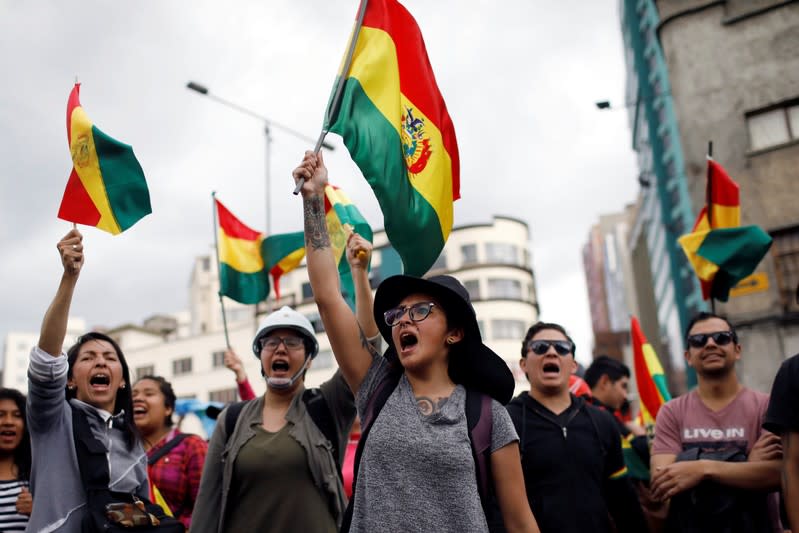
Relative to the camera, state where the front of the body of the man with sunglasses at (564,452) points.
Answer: toward the camera

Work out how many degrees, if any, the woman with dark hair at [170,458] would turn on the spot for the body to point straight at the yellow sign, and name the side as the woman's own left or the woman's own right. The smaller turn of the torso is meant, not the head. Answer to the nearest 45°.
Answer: approximately 180°

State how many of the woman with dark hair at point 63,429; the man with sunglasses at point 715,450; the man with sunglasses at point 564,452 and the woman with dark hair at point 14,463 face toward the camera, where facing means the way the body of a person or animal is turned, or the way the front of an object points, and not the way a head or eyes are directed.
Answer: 4

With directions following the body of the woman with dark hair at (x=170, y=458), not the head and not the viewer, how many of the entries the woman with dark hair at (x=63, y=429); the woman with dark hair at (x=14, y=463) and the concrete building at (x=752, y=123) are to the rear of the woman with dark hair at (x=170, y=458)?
1

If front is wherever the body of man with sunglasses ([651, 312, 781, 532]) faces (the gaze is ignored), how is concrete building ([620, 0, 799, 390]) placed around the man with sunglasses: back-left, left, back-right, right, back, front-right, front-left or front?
back

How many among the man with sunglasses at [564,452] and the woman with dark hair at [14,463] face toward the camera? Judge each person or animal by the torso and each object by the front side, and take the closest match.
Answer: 2

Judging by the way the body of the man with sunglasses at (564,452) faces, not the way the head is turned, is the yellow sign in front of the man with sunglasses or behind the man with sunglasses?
behind

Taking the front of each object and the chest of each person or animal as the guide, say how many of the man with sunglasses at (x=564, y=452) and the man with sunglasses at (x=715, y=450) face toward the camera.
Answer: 2

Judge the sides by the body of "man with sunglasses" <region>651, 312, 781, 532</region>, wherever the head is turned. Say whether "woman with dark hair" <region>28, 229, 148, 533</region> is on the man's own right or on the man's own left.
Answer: on the man's own right

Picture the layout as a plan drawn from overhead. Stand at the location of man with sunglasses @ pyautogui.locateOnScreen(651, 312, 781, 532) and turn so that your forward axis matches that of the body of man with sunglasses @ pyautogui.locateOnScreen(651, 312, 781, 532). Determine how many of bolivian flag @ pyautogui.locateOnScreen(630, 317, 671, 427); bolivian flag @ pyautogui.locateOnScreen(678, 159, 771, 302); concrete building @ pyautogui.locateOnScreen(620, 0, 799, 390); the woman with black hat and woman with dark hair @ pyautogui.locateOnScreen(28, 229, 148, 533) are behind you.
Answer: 3

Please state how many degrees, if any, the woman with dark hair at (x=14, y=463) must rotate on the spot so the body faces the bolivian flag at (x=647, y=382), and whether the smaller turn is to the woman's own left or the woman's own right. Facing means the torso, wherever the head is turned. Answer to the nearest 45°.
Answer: approximately 90° to the woman's own left

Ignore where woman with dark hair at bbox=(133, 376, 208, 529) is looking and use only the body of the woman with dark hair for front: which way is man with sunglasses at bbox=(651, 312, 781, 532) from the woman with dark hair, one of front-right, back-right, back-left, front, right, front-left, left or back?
left

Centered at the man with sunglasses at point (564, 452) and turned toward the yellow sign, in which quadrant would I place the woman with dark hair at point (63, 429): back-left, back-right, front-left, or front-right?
back-left

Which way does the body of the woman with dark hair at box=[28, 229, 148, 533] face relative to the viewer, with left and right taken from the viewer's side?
facing the viewer

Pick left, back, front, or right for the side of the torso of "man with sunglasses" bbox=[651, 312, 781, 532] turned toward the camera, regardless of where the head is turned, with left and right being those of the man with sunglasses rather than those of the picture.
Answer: front

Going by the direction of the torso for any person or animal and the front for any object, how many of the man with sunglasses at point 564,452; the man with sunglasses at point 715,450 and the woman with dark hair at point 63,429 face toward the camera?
3

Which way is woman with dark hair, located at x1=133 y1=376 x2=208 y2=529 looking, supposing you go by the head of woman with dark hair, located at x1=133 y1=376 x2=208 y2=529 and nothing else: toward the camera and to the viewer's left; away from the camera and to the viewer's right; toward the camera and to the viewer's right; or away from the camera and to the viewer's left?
toward the camera and to the viewer's left

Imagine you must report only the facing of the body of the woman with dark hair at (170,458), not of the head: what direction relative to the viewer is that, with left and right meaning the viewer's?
facing the viewer and to the left of the viewer
